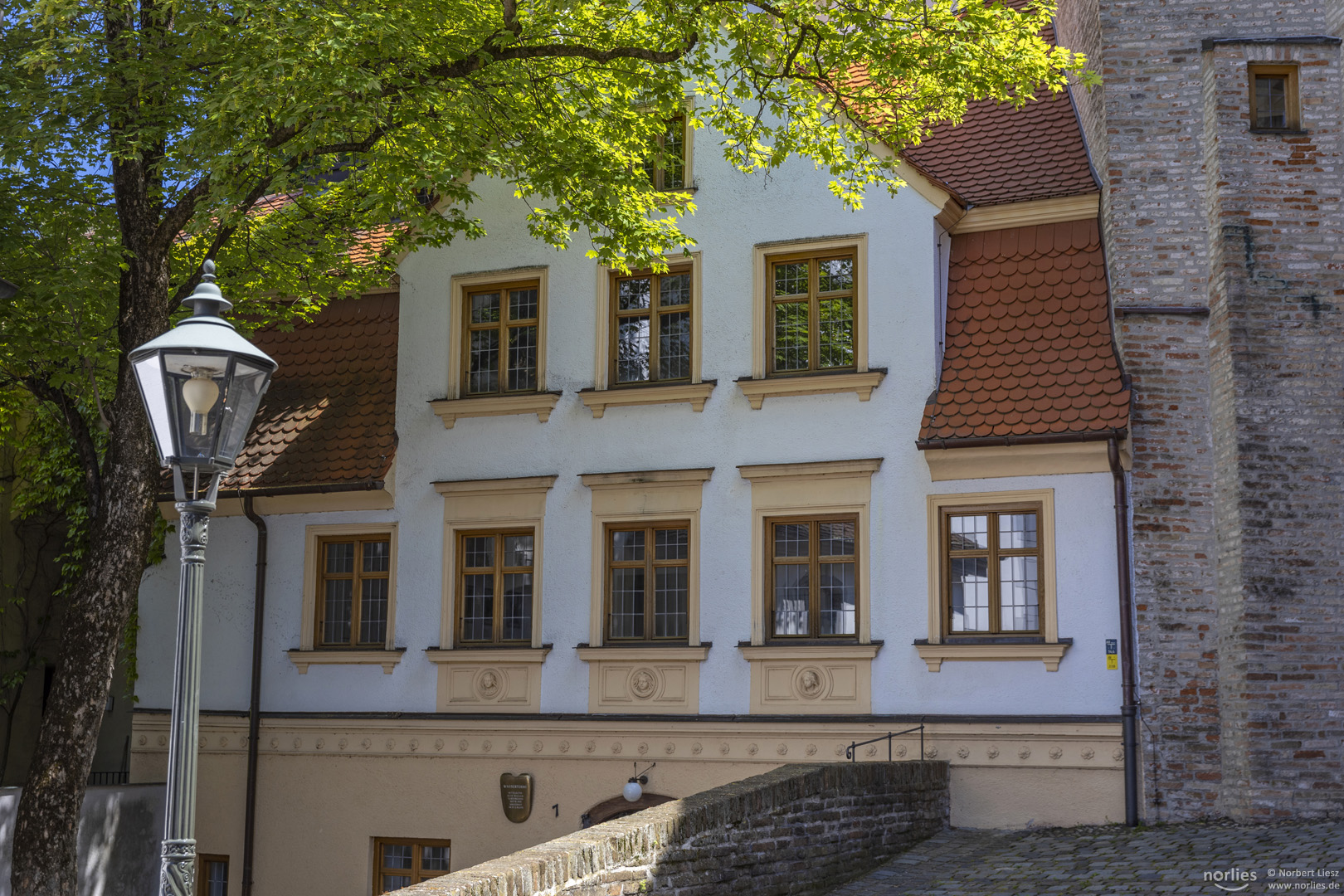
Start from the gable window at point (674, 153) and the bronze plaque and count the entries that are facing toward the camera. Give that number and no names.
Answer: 2

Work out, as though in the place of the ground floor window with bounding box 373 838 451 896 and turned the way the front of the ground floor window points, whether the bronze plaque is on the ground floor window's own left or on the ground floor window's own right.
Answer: on the ground floor window's own left

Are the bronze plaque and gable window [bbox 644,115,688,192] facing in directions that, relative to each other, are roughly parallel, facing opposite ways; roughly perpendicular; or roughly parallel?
roughly parallel

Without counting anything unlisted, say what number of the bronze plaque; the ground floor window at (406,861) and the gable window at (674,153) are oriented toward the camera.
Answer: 3

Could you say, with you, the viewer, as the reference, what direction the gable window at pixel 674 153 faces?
facing the viewer

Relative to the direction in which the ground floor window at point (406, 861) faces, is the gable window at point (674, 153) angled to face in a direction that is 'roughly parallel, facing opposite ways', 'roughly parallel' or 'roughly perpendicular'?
roughly parallel

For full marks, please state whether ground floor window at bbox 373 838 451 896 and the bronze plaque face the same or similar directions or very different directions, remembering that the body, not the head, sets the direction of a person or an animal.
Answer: same or similar directions

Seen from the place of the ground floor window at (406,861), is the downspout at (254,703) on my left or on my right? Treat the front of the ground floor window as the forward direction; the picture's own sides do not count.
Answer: on my right

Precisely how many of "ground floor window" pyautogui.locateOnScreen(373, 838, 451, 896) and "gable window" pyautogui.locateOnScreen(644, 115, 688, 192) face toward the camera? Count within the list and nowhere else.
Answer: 2
